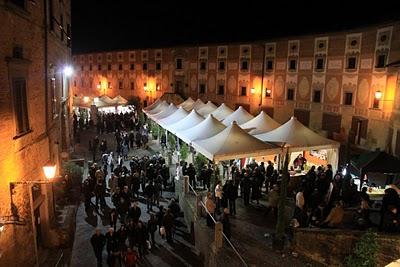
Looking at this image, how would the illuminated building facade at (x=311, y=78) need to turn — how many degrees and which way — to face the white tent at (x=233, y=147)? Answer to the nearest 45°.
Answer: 0° — it already faces it

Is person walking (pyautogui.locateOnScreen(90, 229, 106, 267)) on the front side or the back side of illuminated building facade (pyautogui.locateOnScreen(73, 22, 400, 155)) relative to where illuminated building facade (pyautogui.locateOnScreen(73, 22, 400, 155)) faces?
on the front side

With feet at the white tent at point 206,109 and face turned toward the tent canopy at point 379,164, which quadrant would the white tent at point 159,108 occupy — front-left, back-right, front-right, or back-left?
back-right

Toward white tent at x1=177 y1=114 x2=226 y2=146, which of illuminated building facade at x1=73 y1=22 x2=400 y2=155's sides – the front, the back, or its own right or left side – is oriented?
front

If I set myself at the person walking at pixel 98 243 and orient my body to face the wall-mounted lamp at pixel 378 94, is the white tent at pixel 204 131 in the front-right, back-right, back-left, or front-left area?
front-left

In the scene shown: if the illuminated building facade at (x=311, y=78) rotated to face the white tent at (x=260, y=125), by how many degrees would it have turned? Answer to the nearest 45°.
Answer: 0° — it already faces it

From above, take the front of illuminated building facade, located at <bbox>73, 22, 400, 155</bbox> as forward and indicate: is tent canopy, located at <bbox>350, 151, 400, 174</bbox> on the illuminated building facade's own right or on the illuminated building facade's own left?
on the illuminated building facade's own left

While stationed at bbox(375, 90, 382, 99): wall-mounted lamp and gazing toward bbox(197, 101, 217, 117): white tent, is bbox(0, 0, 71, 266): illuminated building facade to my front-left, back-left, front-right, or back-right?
front-left

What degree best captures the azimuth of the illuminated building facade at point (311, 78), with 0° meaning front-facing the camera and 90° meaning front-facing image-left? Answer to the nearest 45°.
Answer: approximately 45°

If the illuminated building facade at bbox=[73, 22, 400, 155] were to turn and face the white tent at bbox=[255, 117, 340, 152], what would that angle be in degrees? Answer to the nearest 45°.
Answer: approximately 45° to its left
